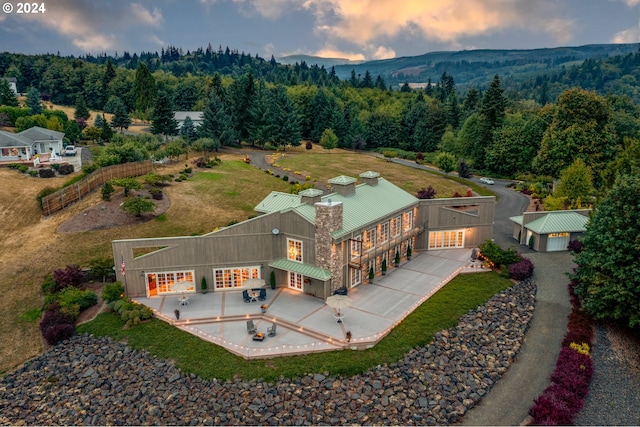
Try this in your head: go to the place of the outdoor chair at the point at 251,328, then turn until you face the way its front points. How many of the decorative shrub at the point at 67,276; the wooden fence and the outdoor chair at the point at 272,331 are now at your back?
2

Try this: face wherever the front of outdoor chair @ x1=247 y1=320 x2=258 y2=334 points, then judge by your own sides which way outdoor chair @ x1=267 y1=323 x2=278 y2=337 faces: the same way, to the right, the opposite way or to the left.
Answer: to the right

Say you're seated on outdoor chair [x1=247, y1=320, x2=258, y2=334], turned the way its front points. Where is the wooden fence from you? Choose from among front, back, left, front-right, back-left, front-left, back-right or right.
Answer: back

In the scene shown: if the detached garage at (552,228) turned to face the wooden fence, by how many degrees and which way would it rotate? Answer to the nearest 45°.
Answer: approximately 90° to its right

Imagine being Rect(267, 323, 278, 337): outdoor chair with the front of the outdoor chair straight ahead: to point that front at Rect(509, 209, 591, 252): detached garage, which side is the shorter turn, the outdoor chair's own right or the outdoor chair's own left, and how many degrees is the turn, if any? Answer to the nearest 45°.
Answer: approximately 180°

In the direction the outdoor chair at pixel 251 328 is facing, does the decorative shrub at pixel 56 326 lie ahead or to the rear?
to the rear

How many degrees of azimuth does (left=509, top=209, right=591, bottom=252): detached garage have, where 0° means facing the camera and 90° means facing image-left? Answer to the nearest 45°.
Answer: approximately 0°

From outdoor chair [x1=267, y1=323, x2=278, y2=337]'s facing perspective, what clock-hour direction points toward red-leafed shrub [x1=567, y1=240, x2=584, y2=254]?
The red-leafed shrub is roughly at 7 o'clock from the outdoor chair.

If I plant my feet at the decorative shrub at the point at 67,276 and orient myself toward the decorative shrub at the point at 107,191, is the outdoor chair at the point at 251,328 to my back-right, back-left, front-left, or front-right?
back-right
